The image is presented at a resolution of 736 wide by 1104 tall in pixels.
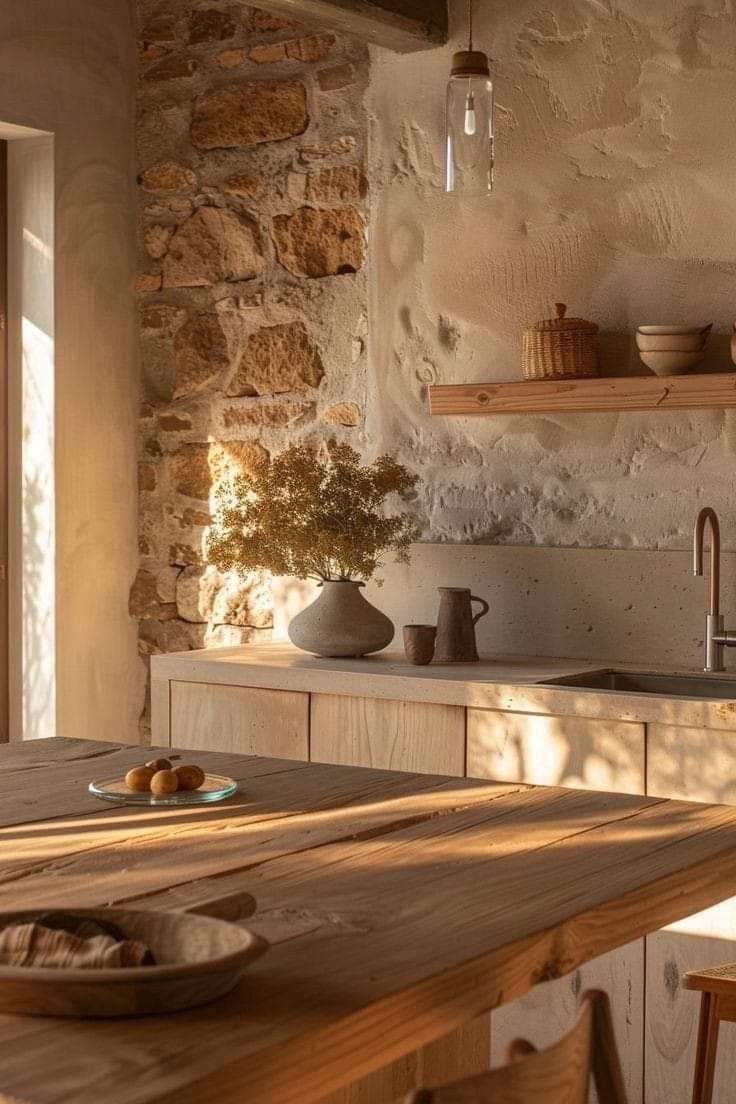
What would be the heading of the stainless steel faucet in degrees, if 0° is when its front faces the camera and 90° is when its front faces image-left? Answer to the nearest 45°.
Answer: approximately 45°

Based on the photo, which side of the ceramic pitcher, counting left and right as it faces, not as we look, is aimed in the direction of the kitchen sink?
back

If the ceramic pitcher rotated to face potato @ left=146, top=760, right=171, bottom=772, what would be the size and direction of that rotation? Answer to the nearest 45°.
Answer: approximately 90° to its left

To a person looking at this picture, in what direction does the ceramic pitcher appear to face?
facing to the left of the viewer
